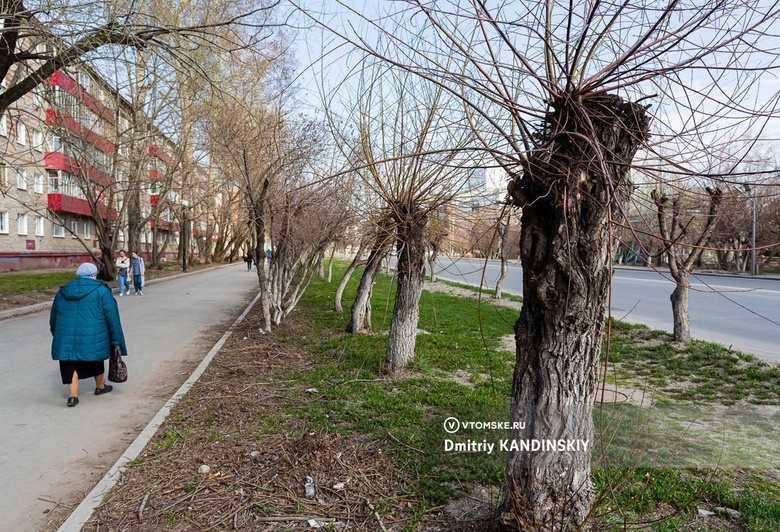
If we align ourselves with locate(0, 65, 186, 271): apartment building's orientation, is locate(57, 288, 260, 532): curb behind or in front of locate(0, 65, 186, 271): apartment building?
in front

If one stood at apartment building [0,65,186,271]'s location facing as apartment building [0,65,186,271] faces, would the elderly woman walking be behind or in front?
in front

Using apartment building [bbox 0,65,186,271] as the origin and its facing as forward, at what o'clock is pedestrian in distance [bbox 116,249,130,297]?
The pedestrian in distance is roughly at 1 o'clock from the apartment building.

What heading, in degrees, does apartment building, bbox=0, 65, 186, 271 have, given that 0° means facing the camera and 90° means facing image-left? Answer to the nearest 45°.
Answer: approximately 315°
